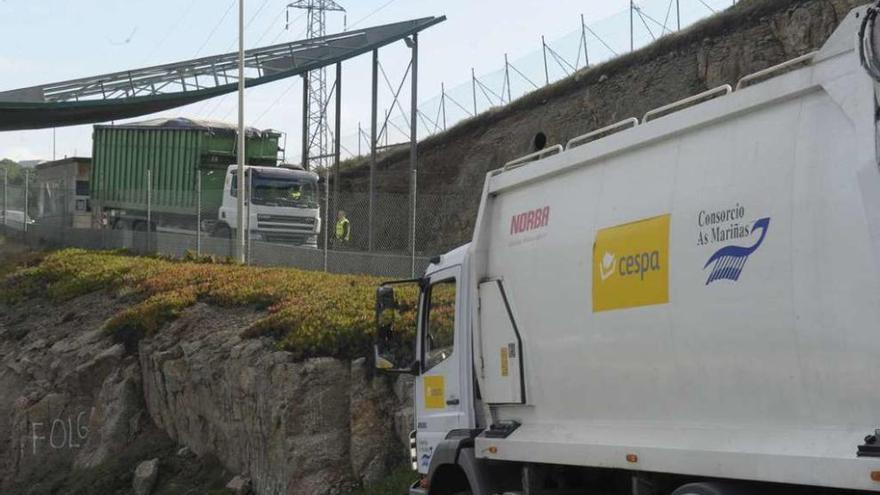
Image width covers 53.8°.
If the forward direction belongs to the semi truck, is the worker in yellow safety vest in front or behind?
in front

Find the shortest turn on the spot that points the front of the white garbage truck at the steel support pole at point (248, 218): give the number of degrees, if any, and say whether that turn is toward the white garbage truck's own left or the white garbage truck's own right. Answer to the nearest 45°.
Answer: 0° — it already faces it

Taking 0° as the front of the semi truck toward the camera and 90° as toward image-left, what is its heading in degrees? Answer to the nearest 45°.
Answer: approximately 315°

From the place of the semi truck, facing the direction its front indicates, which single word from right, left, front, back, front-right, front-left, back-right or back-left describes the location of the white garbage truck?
front-right

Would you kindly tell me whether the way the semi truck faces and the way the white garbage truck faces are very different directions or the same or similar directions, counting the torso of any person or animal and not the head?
very different directions

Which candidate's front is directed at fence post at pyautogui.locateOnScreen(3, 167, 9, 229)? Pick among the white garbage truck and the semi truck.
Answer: the white garbage truck

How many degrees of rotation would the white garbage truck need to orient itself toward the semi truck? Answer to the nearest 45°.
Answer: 0° — it already faces it

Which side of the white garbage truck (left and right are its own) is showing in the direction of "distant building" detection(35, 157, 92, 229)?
front

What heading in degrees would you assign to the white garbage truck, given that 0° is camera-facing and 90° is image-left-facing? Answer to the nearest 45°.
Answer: approximately 135°

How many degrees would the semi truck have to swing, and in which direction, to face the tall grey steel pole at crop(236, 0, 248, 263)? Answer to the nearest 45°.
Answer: approximately 45° to its right
